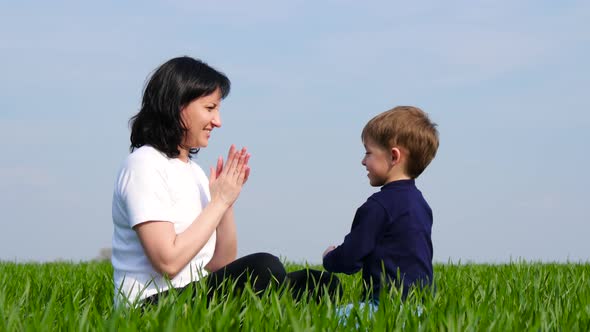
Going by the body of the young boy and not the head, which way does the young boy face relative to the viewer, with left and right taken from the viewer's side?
facing away from the viewer and to the left of the viewer

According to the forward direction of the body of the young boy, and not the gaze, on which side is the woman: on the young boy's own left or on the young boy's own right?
on the young boy's own left

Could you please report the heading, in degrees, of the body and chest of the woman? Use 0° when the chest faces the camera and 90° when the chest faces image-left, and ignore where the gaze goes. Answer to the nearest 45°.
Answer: approximately 270°

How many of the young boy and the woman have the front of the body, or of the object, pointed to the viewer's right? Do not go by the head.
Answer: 1

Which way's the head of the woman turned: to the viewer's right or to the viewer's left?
to the viewer's right

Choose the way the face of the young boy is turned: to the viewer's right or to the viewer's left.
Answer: to the viewer's left

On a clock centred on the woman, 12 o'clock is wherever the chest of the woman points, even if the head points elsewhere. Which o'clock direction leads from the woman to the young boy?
The young boy is roughly at 12 o'clock from the woman.
